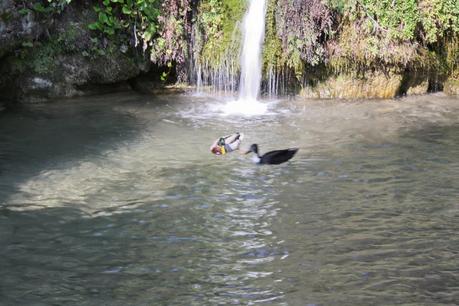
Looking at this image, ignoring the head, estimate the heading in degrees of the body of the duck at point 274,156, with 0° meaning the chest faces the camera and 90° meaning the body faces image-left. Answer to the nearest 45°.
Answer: approximately 90°

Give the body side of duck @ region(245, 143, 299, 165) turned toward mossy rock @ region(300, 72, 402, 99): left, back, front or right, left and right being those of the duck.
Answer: right

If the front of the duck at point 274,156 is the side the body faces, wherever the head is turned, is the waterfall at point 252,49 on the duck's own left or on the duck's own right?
on the duck's own right
